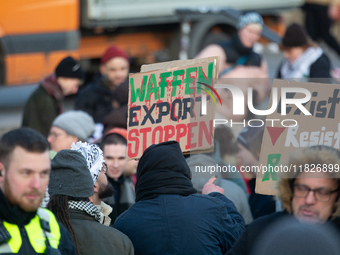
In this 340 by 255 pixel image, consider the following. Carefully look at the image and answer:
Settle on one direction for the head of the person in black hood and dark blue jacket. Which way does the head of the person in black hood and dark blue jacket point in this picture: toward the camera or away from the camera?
away from the camera

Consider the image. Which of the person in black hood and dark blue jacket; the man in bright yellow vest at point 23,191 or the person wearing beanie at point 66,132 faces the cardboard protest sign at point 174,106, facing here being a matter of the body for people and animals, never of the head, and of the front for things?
the person in black hood and dark blue jacket

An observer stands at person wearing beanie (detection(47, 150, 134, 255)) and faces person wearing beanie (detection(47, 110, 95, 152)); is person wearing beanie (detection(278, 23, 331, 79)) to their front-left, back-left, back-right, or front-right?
front-right

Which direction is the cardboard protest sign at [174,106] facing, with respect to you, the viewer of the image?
facing the viewer

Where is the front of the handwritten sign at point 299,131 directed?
toward the camera

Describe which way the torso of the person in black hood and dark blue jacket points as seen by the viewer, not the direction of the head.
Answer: away from the camera

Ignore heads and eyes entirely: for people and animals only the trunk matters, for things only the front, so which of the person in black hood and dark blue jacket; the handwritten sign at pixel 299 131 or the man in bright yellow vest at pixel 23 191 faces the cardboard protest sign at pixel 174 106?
the person in black hood and dark blue jacket

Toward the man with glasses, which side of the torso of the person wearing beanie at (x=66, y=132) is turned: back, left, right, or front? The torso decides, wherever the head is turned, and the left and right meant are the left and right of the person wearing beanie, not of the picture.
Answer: left

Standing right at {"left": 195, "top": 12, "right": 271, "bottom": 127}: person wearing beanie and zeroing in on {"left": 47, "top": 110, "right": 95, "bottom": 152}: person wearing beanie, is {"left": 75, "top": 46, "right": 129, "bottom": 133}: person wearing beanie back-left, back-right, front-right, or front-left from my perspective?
front-right

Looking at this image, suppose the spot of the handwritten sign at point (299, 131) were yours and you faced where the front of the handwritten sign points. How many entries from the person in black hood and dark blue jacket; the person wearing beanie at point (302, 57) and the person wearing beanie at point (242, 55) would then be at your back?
2

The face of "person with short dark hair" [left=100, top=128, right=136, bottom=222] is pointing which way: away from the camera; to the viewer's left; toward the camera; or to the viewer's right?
toward the camera

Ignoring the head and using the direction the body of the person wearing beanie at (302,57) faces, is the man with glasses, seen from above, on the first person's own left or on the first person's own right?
on the first person's own left

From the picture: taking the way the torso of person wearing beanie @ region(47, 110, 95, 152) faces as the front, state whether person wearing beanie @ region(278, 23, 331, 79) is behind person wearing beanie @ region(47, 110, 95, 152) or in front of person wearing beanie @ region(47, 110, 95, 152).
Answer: behind
